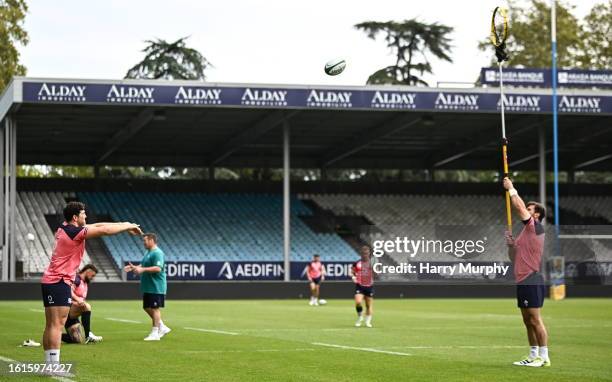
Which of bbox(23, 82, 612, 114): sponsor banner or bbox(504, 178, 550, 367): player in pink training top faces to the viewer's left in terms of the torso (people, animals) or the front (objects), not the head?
the player in pink training top

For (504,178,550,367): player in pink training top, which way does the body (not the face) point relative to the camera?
to the viewer's left

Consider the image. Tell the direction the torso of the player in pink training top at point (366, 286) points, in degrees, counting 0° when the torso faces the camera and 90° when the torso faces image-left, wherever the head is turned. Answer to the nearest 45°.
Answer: approximately 0°

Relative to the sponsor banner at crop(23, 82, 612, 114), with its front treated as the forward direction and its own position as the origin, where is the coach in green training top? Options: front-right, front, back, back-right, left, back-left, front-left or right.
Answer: front

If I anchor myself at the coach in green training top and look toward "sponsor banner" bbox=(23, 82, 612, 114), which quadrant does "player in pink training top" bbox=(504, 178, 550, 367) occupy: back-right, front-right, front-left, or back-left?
back-right

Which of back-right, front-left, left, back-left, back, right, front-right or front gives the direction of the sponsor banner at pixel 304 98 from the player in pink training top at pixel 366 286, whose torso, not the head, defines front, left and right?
back

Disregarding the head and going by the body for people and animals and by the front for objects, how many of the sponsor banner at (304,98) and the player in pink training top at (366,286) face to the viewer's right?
0

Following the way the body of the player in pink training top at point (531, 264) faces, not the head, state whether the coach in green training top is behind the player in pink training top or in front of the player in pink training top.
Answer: in front

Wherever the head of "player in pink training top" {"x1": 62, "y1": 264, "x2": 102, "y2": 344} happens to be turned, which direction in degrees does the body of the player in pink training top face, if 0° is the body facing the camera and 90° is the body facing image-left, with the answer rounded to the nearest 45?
approximately 270°

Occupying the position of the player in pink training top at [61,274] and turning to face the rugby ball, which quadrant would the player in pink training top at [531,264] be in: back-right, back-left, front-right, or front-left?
front-right

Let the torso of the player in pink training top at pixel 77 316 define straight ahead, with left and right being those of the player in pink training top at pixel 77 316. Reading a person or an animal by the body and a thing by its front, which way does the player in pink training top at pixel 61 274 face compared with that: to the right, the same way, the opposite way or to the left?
the same way

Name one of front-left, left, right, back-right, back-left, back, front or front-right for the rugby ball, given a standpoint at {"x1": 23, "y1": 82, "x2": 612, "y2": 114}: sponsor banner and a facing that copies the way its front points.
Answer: front

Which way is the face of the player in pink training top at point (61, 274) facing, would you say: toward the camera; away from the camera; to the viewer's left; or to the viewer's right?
to the viewer's right

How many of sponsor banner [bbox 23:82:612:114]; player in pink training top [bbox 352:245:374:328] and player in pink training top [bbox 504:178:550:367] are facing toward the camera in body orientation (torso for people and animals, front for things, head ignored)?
2

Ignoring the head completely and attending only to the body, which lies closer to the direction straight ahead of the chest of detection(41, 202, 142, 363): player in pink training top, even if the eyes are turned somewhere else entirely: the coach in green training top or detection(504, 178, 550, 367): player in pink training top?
the player in pink training top

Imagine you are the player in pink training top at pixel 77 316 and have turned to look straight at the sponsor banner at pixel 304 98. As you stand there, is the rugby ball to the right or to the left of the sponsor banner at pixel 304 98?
right

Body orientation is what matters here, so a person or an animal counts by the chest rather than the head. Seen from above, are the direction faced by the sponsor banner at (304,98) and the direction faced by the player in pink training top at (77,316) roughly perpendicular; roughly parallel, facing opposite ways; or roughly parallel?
roughly perpendicular

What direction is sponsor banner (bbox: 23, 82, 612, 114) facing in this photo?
toward the camera
